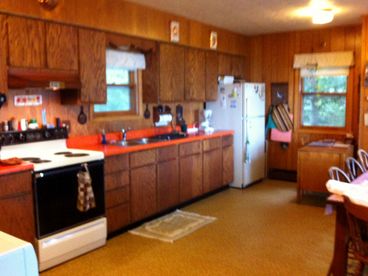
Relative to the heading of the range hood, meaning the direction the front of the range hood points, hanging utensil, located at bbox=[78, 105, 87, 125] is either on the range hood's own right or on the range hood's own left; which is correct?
on the range hood's own left

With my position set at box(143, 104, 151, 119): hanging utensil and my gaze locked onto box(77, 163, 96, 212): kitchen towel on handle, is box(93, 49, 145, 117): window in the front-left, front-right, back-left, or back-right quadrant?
front-right

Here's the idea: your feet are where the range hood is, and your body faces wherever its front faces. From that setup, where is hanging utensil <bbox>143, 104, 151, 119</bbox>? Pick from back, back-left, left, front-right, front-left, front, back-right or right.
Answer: left

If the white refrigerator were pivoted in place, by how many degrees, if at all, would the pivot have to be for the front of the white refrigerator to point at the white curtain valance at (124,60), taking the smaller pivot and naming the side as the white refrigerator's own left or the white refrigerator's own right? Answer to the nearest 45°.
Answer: approximately 90° to the white refrigerator's own right

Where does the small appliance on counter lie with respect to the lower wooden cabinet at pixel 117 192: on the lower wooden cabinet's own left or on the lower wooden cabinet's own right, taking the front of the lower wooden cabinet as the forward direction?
on the lower wooden cabinet's own left

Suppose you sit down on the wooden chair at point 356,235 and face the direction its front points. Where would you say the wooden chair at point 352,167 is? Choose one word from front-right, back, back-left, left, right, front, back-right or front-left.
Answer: front-left

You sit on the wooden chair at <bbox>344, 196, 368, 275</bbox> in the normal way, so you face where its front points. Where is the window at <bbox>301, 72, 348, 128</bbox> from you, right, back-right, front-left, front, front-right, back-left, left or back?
front-left

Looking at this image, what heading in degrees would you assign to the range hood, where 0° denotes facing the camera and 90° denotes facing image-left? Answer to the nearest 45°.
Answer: approximately 315°

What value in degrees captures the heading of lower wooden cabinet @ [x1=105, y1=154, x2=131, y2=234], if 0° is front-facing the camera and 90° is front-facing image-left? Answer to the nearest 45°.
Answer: approximately 315°

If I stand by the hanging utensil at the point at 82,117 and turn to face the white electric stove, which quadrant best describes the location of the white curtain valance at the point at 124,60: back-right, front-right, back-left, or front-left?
back-left

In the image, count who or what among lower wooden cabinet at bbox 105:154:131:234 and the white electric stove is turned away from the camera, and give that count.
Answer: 0

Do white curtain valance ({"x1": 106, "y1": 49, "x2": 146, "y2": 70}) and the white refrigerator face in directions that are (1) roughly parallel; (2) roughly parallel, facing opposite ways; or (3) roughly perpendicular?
roughly parallel

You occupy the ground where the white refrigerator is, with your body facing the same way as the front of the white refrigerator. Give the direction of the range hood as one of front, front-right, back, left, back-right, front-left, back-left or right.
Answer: right

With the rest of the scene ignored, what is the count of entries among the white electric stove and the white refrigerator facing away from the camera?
0

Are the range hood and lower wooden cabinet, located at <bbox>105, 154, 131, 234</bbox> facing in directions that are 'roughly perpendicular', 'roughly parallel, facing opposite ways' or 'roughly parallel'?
roughly parallel

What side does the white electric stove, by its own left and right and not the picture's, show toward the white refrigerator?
left
